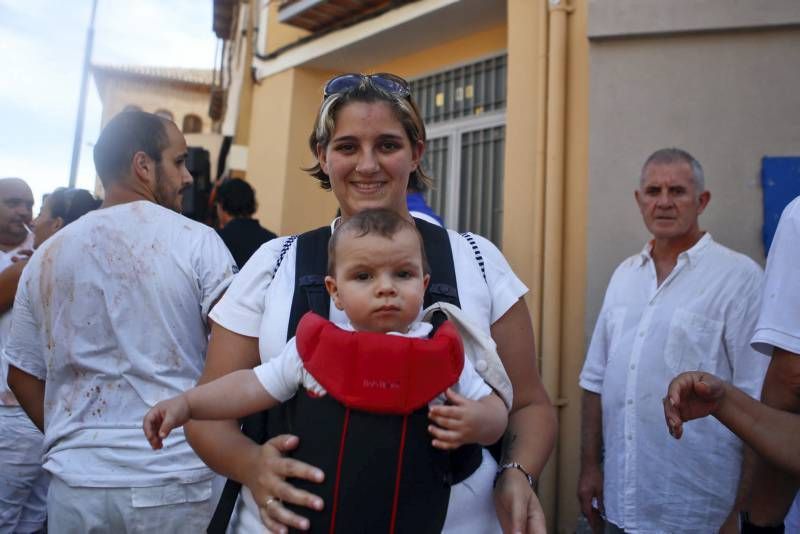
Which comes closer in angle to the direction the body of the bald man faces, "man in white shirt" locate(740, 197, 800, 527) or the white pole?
the man in white shirt

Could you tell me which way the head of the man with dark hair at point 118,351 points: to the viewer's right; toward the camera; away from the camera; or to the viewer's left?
to the viewer's right

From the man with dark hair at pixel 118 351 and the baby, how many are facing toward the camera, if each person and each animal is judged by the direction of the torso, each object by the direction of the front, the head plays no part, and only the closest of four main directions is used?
1

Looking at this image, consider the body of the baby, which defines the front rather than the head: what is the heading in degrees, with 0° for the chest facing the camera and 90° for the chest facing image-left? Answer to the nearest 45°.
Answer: approximately 0°

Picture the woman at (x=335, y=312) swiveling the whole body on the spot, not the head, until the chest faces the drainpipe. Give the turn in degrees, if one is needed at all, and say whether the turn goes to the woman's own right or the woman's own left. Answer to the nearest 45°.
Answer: approximately 135° to the woman's own left

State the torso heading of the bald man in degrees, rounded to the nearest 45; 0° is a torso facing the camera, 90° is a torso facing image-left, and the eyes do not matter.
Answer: approximately 315°

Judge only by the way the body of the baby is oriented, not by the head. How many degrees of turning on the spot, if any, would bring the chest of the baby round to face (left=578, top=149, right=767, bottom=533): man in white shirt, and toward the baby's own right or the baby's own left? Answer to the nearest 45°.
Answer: approximately 135° to the baby's own left

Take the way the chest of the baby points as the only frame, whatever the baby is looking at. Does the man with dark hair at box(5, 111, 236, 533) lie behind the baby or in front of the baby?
behind
